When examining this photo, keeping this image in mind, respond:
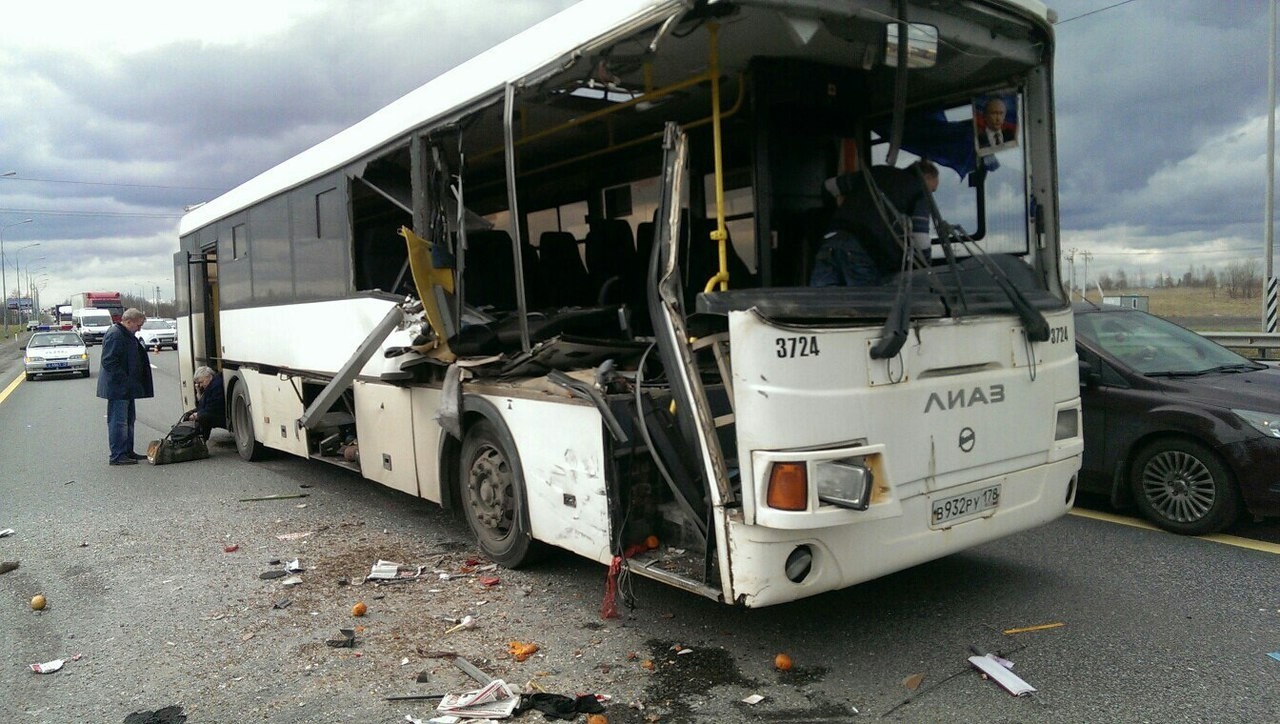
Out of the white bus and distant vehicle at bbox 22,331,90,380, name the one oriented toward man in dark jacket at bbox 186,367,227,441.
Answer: the distant vehicle

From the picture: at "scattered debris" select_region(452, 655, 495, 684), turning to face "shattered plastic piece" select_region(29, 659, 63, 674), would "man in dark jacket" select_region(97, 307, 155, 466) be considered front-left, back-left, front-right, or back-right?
front-right

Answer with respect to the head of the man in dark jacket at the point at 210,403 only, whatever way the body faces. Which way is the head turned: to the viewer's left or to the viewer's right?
to the viewer's left

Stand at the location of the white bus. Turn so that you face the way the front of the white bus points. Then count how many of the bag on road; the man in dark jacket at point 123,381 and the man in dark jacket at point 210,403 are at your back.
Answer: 3

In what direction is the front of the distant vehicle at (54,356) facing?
toward the camera

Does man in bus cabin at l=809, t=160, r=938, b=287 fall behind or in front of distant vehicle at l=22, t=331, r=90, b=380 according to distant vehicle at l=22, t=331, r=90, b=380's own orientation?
in front

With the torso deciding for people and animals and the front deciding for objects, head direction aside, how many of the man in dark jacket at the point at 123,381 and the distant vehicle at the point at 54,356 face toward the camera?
1

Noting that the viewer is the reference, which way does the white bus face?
facing the viewer and to the right of the viewer

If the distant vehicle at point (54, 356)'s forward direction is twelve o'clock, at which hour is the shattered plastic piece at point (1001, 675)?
The shattered plastic piece is roughly at 12 o'clock from the distant vehicle.

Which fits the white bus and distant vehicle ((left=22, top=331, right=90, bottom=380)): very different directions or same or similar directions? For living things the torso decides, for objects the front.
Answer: same or similar directions

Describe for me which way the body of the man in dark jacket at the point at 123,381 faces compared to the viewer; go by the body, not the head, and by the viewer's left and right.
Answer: facing to the right of the viewer

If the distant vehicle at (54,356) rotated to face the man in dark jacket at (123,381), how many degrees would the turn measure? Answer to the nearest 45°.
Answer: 0° — it already faces them

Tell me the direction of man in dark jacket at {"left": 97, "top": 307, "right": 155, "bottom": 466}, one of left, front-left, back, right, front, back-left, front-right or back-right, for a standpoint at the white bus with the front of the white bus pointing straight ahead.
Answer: back

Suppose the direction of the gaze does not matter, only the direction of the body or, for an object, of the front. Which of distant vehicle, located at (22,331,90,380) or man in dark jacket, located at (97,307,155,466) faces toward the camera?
the distant vehicle

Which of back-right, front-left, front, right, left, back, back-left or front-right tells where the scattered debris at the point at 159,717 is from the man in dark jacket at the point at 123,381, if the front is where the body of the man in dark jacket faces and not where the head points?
right
